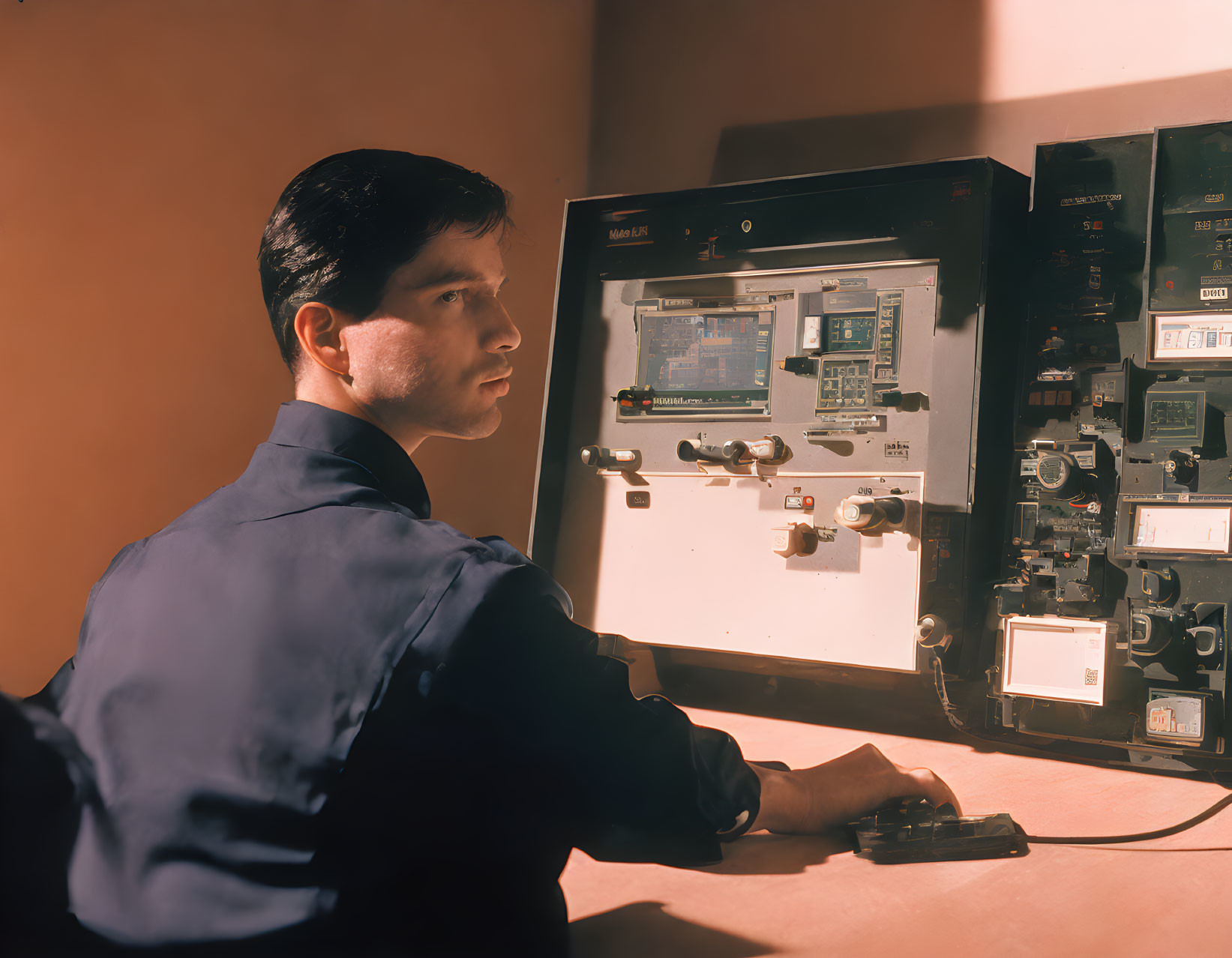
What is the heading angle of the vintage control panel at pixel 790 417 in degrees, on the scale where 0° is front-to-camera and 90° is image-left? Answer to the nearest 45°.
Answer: approximately 45°

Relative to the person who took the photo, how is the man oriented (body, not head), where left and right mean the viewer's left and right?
facing away from the viewer and to the right of the viewer

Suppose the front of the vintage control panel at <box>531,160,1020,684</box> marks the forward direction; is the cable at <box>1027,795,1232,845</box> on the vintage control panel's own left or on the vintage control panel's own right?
on the vintage control panel's own left

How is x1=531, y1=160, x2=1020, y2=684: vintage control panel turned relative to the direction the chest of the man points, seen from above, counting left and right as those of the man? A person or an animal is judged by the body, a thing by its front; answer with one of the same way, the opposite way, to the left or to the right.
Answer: the opposite way

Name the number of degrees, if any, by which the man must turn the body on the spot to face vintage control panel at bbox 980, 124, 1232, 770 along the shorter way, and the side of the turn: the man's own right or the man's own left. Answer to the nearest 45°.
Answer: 0° — they already face it
